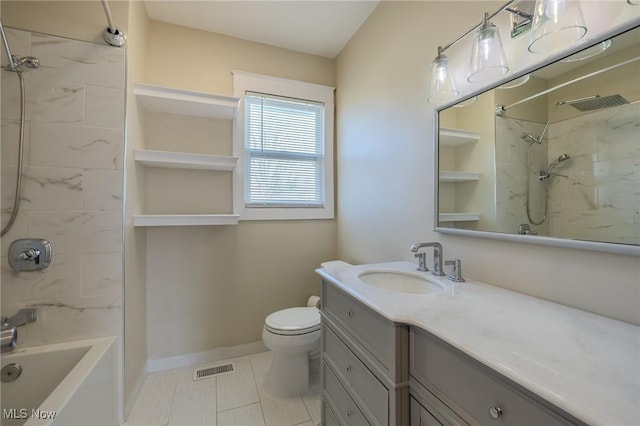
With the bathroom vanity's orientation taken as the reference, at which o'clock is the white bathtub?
The white bathtub is roughly at 1 o'clock from the bathroom vanity.

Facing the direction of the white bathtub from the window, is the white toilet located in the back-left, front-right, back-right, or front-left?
front-left

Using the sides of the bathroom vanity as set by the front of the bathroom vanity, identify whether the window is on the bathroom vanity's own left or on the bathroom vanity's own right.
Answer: on the bathroom vanity's own right

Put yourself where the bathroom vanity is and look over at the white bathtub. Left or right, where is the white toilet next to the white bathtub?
right

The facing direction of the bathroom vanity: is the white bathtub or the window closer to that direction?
the white bathtub

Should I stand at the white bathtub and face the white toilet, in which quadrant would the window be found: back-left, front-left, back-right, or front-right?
front-left

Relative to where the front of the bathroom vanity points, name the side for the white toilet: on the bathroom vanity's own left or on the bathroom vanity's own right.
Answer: on the bathroom vanity's own right

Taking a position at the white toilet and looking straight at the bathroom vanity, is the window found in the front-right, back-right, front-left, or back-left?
back-left

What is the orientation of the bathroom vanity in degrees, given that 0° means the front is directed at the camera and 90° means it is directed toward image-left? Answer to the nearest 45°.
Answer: approximately 45°
